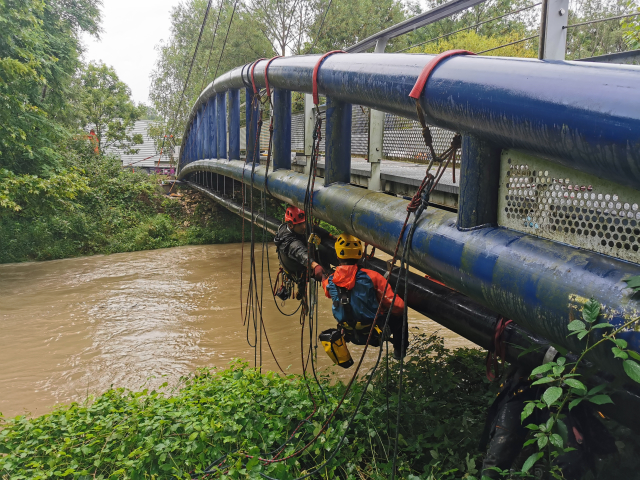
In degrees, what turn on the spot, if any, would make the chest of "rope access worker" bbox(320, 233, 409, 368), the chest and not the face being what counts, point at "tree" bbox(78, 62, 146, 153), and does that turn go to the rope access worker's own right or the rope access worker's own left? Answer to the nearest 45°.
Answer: approximately 45° to the rope access worker's own left

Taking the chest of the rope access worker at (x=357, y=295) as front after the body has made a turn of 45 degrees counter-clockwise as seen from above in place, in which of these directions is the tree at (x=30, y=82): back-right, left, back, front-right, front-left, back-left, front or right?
front

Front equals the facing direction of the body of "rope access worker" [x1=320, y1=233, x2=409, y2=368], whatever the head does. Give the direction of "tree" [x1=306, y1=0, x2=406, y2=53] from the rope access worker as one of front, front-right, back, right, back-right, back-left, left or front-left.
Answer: front

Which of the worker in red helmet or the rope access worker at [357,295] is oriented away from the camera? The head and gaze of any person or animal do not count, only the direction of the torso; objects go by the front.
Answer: the rope access worker

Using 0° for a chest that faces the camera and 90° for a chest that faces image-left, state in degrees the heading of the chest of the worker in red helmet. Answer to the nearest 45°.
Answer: approximately 270°

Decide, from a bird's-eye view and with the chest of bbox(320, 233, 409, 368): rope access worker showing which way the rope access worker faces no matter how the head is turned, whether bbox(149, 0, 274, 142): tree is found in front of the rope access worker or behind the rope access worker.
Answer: in front

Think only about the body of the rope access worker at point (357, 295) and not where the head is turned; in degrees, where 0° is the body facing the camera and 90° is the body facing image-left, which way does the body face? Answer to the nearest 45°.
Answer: approximately 180°

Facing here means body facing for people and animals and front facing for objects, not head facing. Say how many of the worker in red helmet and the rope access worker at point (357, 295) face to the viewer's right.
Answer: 1

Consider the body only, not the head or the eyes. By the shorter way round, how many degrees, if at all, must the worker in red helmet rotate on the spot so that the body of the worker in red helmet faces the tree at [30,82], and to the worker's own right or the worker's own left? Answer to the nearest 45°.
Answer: approximately 135° to the worker's own left
